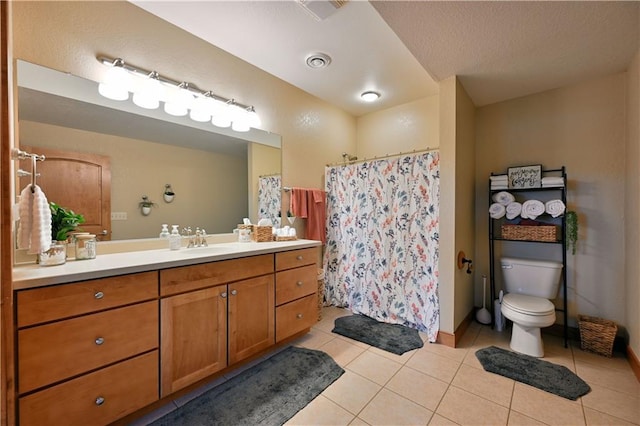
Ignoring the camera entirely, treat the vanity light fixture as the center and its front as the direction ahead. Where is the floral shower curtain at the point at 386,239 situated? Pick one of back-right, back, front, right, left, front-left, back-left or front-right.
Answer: front-left

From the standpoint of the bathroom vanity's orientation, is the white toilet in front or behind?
in front

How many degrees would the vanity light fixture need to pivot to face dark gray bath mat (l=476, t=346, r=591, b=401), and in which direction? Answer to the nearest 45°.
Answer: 0° — it already faces it

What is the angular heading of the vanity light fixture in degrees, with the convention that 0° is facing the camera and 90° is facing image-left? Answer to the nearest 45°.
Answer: approximately 315°

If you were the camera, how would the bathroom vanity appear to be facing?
facing the viewer and to the right of the viewer

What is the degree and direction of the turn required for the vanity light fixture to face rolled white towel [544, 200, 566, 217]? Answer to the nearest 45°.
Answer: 0° — it already faces it

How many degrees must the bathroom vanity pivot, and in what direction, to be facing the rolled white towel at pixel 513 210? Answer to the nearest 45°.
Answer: approximately 45° to its left

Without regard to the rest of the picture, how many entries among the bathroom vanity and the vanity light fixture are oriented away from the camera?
0
